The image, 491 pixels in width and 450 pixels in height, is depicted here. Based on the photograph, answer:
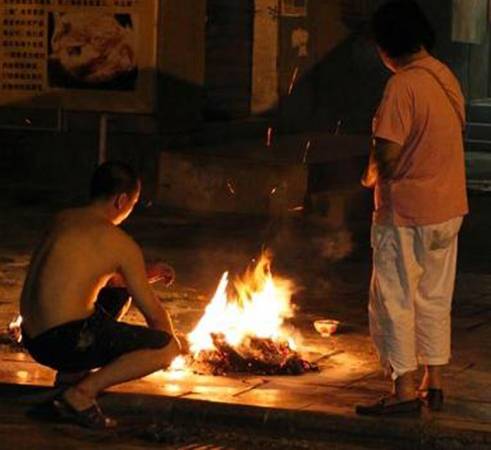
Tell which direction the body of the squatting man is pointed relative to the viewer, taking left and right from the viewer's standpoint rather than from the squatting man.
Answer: facing away from the viewer and to the right of the viewer

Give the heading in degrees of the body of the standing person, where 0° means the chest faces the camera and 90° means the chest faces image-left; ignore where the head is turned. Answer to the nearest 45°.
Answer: approximately 135°

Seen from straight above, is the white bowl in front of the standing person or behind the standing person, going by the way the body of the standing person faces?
in front

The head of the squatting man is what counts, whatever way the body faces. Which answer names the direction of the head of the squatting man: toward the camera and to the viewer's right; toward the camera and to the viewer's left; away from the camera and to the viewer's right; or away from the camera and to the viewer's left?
away from the camera and to the viewer's right

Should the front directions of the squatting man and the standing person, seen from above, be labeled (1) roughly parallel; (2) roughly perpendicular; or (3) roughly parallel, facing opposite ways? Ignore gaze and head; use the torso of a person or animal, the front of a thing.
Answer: roughly perpendicular

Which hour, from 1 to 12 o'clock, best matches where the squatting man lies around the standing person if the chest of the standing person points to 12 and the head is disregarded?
The squatting man is roughly at 10 o'clock from the standing person.

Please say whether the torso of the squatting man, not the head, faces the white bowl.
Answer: yes

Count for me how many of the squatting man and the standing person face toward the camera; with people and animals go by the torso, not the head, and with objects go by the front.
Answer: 0

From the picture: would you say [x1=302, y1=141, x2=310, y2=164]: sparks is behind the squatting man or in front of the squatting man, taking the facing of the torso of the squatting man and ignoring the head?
in front

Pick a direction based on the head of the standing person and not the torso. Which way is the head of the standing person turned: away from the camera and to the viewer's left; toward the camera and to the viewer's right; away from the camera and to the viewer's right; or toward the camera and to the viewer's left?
away from the camera and to the viewer's left
